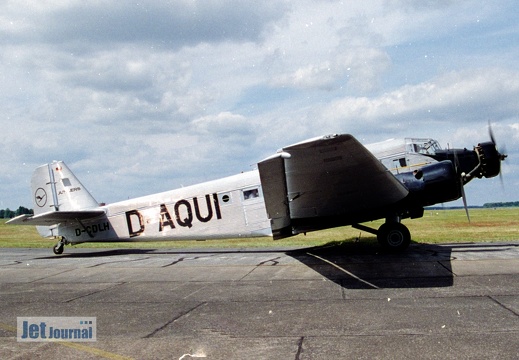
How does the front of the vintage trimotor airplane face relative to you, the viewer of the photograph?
facing to the right of the viewer
